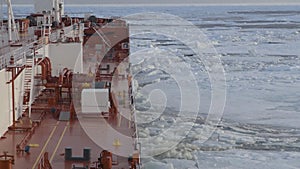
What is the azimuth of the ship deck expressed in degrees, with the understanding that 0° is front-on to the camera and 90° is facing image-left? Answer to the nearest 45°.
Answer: approximately 180°
